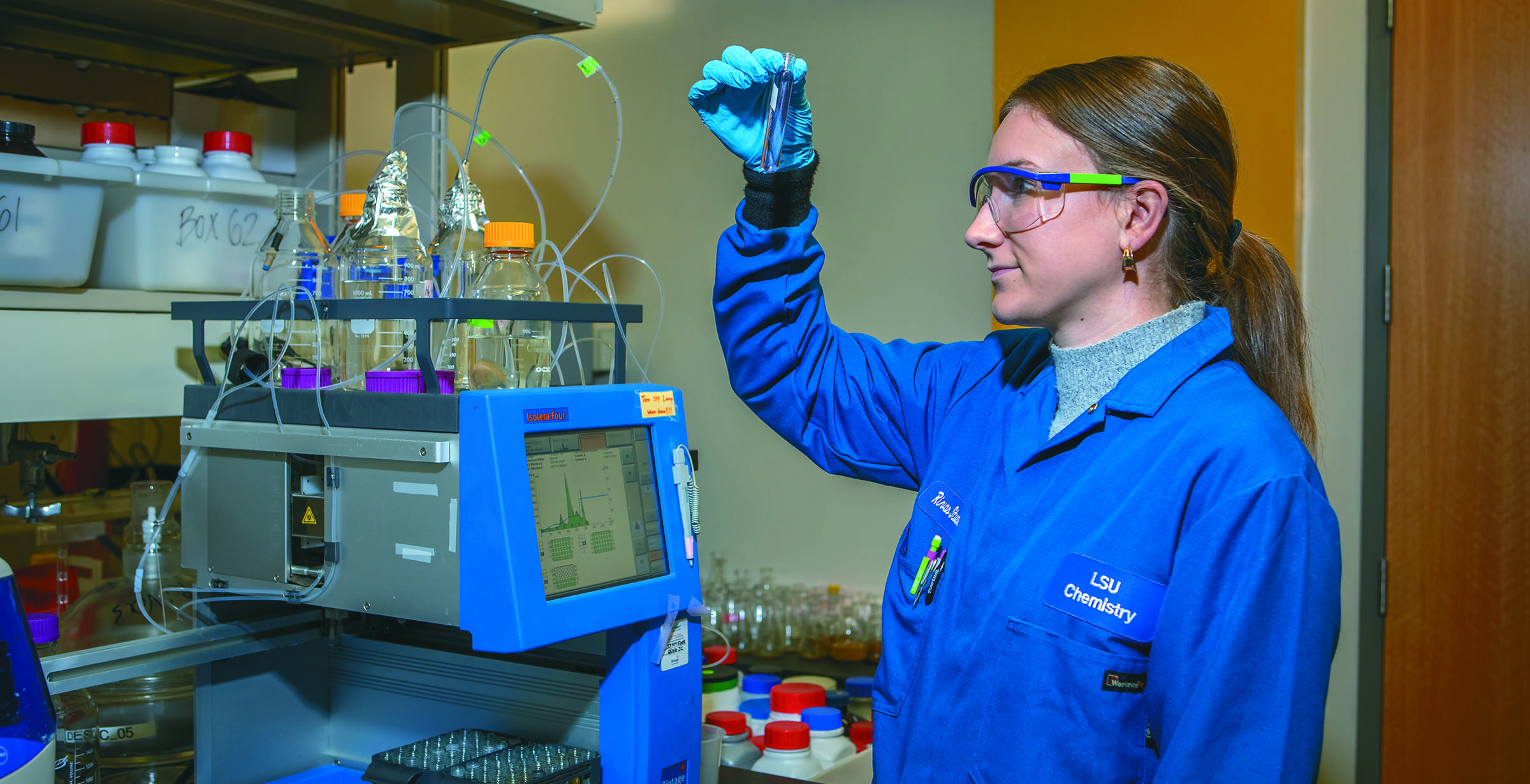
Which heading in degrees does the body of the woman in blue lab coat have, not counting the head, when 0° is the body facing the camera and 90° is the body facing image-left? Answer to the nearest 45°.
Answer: approximately 45°

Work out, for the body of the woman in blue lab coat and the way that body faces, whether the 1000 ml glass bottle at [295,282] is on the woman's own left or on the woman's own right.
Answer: on the woman's own right

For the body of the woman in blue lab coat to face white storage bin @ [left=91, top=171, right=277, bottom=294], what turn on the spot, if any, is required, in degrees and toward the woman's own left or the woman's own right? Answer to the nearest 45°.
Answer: approximately 45° to the woman's own right

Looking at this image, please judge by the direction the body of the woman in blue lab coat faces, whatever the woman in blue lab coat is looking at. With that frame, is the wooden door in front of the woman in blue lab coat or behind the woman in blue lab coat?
behind

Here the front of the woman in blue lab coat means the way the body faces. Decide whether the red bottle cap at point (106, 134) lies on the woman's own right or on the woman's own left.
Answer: on the woman's own right

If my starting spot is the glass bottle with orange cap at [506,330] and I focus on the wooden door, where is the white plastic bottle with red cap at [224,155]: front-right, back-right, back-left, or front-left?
back-left

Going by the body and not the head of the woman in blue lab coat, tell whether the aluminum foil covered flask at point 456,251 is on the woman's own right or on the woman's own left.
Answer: on the woman's own right

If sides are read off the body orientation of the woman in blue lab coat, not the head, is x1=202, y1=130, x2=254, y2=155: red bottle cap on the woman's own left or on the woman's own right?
on the woman's own right
